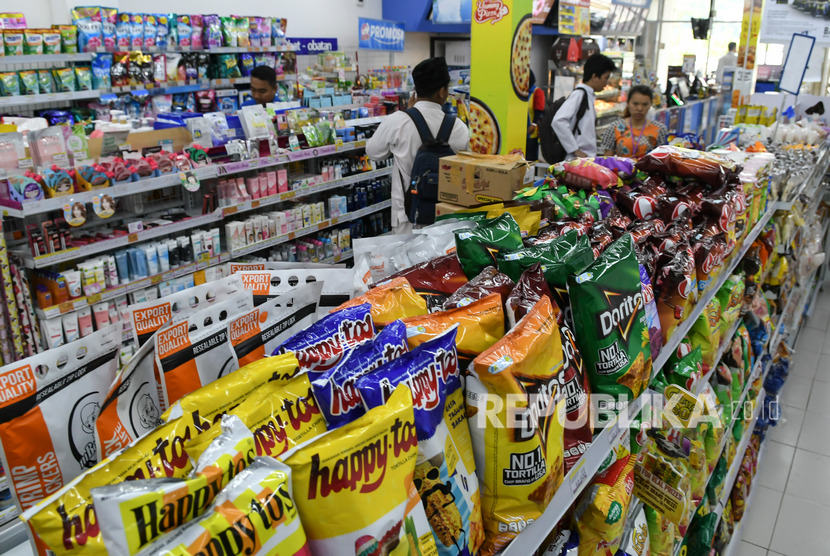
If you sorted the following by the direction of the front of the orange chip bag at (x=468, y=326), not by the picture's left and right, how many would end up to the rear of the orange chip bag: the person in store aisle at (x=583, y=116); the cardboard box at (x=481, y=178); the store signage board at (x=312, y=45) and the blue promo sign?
4

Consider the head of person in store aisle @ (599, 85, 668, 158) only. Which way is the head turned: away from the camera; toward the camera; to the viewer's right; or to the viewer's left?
toward the camera

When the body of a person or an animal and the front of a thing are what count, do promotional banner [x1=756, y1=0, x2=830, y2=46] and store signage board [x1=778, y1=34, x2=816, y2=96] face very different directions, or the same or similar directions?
same or similar directions

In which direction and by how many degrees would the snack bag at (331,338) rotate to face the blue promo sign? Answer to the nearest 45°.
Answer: approximately 180°

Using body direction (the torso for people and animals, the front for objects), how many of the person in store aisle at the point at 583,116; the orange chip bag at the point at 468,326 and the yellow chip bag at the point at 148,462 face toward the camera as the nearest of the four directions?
2

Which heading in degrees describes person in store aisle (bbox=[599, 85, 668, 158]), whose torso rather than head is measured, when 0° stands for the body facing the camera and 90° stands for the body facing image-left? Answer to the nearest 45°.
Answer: approximately 0°

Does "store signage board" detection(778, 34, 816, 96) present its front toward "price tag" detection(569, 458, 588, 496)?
yes

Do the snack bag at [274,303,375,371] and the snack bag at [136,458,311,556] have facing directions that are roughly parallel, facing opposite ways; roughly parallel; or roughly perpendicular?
roughly parallel

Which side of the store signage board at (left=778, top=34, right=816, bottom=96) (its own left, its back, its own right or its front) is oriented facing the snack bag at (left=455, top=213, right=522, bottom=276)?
front

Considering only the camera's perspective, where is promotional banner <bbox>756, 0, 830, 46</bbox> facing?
facing the viewer

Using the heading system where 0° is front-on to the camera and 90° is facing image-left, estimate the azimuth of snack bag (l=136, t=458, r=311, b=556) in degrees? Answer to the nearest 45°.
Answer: approximately 0°

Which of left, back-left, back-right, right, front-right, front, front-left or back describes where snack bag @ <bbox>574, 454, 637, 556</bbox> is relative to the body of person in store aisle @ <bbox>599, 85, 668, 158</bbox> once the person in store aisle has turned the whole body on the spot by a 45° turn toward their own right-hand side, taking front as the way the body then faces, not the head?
front-left

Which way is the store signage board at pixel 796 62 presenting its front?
toward the camera
